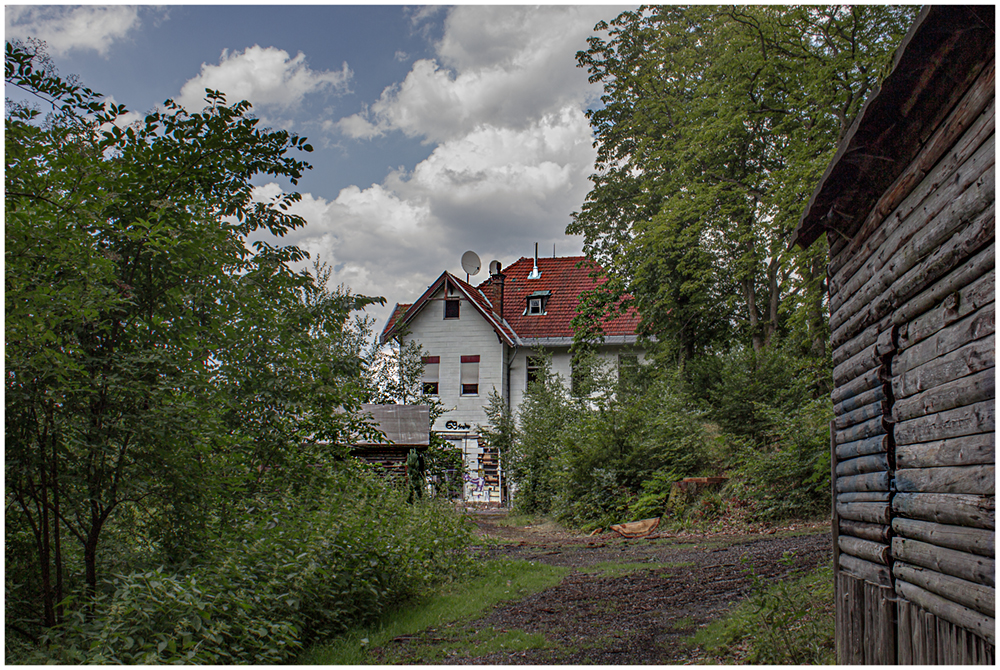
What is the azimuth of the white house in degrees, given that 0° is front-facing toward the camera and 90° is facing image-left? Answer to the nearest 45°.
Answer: approximately 0°

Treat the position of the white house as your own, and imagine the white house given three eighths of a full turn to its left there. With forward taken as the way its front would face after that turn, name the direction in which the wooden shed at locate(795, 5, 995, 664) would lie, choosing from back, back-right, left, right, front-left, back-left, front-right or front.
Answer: back-right

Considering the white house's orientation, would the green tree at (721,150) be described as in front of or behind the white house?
in front

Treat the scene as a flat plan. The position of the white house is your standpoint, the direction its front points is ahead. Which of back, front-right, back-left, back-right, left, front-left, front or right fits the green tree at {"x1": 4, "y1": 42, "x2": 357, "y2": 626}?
front

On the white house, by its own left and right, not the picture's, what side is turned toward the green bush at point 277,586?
front
